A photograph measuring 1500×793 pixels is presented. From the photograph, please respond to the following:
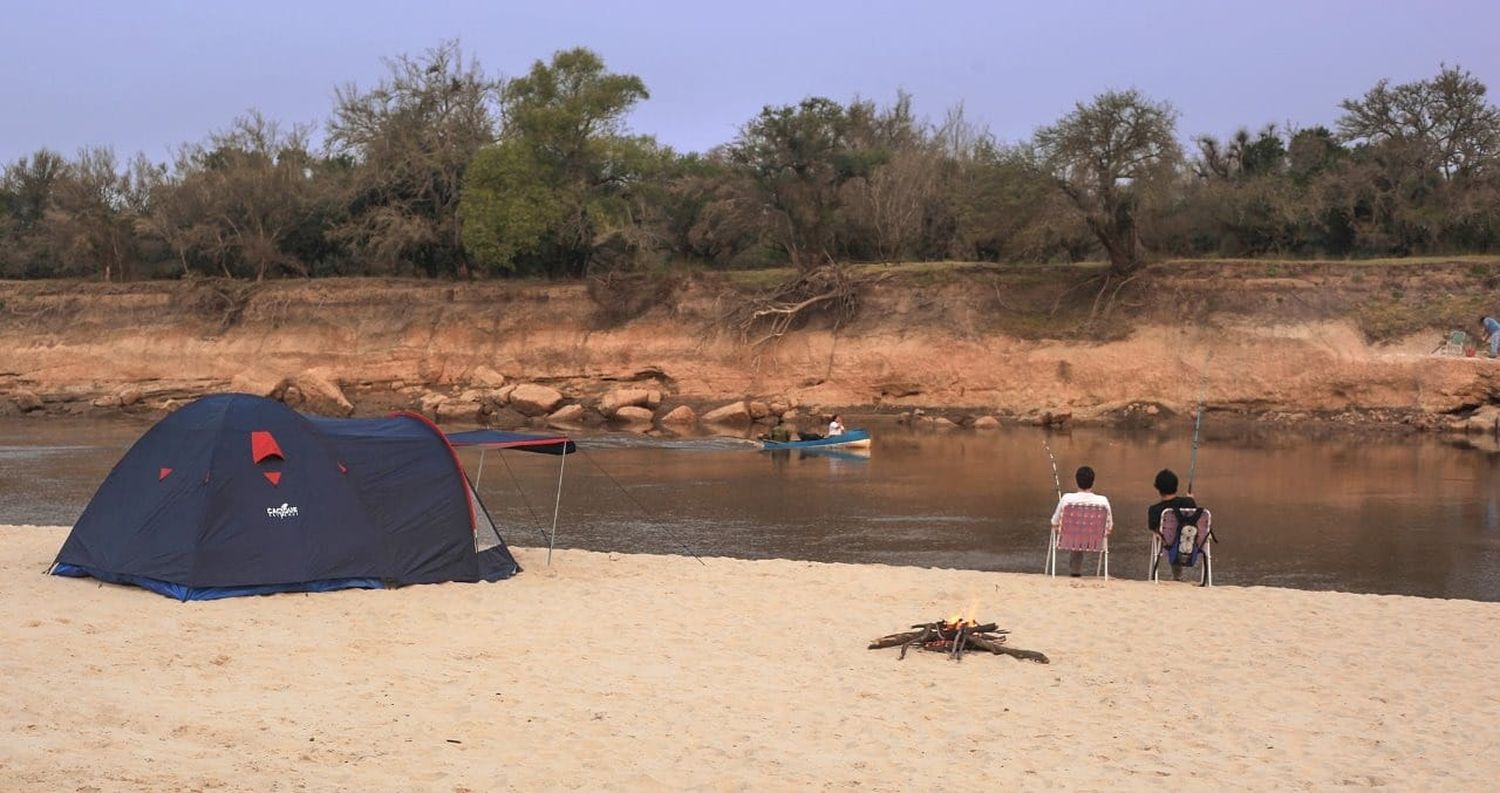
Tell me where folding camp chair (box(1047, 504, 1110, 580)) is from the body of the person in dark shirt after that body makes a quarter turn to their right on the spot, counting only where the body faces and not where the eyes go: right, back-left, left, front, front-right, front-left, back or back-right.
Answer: back

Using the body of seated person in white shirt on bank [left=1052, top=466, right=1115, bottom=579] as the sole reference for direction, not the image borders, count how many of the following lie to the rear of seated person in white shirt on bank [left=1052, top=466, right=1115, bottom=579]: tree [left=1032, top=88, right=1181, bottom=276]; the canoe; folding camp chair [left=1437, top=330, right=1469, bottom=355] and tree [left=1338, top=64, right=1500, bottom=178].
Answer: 0

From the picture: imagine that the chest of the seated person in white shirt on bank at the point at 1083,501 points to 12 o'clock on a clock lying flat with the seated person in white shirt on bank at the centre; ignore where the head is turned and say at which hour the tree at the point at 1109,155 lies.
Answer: The tree is roughly at 12 o'clock from the seated person in white shirt on bank.

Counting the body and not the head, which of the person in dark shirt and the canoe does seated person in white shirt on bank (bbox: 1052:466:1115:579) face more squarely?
the canoe

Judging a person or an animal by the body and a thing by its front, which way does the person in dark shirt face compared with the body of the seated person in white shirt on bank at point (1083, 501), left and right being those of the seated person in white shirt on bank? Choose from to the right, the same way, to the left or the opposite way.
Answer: the same way

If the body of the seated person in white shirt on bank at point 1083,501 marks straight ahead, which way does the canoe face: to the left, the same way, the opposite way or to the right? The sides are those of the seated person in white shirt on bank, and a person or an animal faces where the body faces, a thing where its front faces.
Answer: to the right

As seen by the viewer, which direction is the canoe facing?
to the viewer's right

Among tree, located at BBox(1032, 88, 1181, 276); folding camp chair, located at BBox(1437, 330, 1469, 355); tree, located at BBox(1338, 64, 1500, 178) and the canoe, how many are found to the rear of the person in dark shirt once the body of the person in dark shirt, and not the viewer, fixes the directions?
0

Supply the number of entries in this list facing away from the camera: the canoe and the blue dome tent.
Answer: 0

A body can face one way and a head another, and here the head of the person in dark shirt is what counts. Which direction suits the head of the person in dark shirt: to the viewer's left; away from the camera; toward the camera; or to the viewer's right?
away from the camera

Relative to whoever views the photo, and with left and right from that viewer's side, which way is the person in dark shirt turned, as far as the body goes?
facing away from the viewer

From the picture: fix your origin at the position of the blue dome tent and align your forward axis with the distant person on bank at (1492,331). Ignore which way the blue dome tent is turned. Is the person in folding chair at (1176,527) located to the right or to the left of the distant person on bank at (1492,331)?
right

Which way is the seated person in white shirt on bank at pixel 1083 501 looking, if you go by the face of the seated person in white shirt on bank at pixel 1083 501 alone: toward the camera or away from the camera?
away from the camera

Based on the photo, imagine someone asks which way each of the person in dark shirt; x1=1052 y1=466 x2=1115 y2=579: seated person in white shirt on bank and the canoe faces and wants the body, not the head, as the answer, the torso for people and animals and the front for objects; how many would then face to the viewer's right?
1

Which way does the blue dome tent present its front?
to the viewer's right

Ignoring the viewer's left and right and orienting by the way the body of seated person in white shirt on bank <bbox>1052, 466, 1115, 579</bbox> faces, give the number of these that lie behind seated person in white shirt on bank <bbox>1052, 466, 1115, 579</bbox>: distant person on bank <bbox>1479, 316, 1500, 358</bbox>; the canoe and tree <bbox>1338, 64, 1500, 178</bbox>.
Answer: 0

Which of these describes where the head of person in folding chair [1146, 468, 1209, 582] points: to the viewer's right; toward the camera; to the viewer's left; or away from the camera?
away from the camera

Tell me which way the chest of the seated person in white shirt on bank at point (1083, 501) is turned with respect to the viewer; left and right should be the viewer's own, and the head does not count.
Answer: facing away from the viewer

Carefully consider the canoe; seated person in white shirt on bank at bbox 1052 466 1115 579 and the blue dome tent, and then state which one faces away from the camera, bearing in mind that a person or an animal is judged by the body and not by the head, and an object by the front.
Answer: the seated person in white shirt on bank
